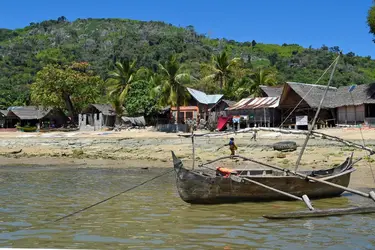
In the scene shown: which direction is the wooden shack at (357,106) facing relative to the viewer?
toward the camera

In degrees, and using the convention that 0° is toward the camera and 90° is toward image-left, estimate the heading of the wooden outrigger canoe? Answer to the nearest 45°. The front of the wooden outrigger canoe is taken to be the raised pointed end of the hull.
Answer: approximately 90°

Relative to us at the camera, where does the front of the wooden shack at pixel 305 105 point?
facing the viewer and to the left of the viewer

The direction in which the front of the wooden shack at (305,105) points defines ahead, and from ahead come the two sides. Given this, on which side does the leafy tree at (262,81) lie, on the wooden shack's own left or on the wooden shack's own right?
on the wooden shack's own right

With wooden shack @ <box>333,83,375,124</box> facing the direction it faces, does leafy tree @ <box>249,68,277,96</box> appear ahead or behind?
behind

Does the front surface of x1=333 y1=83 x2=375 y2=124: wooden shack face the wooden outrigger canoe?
yes

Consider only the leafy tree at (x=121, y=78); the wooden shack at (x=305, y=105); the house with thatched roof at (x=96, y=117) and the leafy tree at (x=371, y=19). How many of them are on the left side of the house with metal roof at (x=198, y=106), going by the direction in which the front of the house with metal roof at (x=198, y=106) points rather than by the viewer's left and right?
2

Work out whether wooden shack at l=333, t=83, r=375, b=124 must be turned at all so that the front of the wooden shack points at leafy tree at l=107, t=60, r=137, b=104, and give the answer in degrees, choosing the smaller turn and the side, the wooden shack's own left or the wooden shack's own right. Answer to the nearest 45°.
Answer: approximately 90° to the wooden shack's own right

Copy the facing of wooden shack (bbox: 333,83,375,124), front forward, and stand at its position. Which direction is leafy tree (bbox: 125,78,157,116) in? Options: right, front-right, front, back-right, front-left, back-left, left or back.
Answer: right

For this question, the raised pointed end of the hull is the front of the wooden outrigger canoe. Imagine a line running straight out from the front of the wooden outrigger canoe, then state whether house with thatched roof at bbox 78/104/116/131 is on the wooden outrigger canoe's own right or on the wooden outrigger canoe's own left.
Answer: on the wooden outrigger canoe's own right

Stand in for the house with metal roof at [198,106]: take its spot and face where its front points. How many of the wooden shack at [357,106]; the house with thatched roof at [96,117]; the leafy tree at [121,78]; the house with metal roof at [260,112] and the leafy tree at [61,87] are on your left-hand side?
2

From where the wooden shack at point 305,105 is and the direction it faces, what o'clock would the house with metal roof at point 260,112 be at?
The house with metal roof is roughly at 2 o'clock from the wooden shack.
